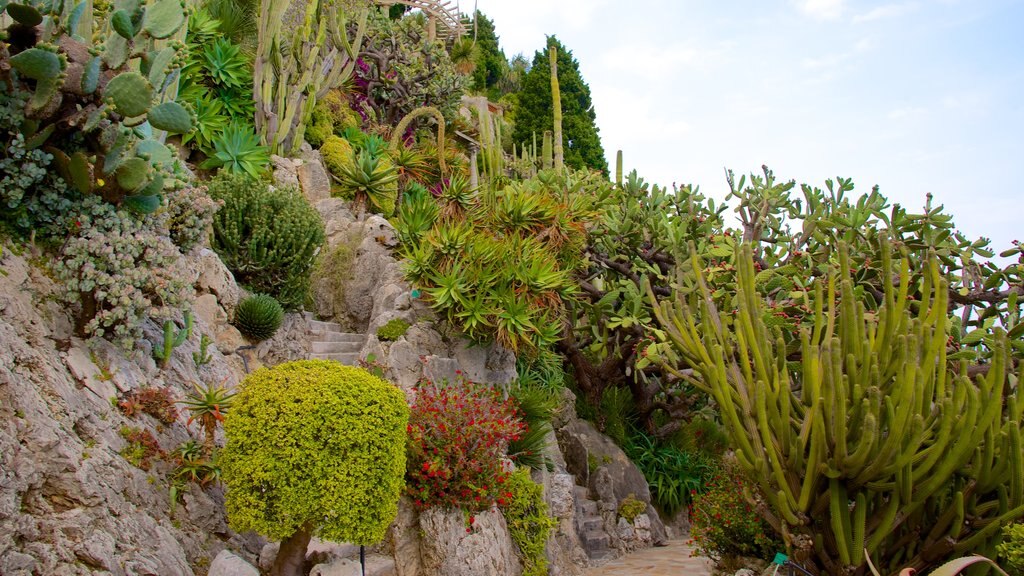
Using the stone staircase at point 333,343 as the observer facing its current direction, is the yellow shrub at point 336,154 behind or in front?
behind

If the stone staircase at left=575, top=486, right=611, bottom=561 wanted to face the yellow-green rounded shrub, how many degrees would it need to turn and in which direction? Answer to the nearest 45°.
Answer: approximately 45° to its right

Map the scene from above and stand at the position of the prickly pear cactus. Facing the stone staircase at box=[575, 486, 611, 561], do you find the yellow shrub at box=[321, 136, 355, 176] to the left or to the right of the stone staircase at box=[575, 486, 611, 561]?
left

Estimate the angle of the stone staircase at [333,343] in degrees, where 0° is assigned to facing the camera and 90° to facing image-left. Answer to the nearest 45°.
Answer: approximately 0°

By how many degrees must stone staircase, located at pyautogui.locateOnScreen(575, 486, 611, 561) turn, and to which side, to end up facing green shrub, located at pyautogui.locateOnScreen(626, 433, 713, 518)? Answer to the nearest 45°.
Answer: approximately 90° to its left

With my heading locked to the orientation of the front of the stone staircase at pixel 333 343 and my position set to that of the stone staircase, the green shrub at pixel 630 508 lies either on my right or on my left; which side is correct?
on my left

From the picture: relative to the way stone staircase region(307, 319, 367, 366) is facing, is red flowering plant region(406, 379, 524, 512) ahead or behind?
ahead

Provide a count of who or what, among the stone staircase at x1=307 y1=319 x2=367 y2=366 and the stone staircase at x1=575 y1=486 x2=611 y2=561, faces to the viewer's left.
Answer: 0

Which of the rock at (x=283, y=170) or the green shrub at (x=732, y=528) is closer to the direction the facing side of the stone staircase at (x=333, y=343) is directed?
the green shrub

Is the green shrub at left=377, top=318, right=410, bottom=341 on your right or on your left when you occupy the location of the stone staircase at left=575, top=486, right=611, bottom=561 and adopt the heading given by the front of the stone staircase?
on your right

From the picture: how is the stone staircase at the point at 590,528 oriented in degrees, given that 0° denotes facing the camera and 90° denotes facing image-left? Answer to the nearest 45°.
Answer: approximately 315°

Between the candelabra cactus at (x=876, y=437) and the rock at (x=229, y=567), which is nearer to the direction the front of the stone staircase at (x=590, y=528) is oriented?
the candelabra cactus

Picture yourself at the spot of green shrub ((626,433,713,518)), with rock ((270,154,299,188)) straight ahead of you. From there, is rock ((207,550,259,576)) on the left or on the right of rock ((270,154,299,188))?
left

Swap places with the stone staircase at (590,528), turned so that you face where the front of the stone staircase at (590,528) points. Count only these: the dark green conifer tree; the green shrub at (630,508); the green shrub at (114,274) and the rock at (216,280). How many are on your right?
2

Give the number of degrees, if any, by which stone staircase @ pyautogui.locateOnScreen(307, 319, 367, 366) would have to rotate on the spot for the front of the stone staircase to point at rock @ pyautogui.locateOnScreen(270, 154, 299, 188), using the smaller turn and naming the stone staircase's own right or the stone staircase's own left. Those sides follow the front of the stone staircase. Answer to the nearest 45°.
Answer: approximately 180°
